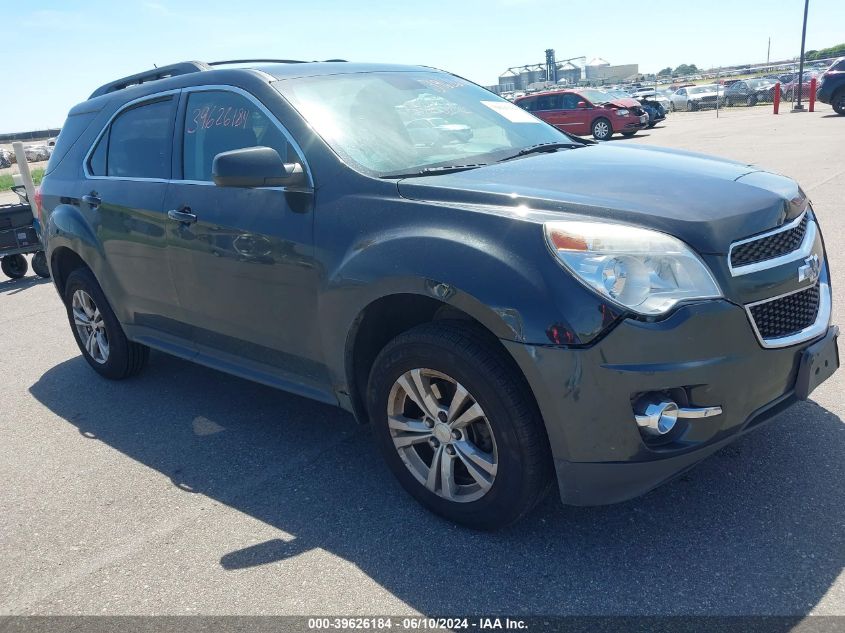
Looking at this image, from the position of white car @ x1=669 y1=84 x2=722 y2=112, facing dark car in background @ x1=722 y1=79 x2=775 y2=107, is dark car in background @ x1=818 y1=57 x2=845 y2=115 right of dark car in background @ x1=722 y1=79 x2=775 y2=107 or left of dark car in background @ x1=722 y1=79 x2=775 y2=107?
right

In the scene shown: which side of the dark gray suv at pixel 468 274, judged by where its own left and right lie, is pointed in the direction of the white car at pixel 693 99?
left

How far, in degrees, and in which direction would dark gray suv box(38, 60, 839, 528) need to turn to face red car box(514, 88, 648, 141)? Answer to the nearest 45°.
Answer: approximately 135° to its left

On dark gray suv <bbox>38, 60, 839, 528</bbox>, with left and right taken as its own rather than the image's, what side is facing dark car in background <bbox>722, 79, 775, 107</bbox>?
left

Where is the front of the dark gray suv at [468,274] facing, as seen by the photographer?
facing the viewer and to the right of the viewer

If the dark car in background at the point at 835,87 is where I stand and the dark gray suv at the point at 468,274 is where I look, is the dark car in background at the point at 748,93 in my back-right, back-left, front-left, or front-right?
back-right
